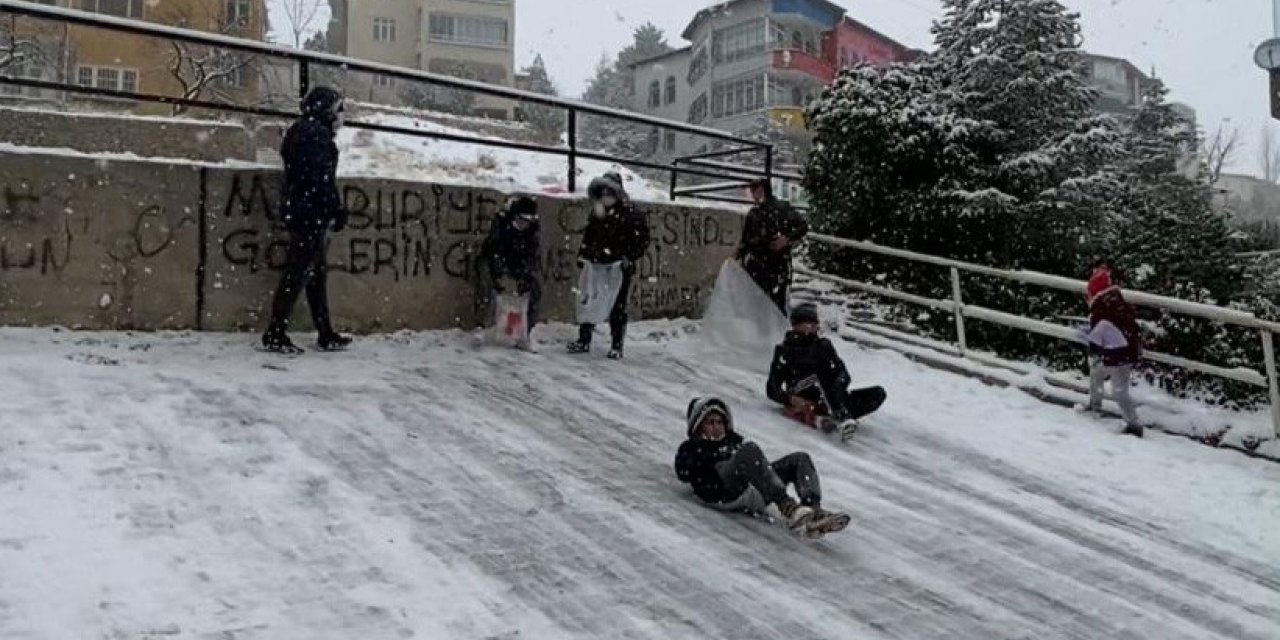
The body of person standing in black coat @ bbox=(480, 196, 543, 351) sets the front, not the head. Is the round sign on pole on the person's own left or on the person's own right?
on the person's own left

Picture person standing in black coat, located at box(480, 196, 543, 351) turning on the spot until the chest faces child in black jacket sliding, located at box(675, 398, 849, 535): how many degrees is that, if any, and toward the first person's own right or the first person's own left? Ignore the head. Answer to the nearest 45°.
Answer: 0° — they already face them

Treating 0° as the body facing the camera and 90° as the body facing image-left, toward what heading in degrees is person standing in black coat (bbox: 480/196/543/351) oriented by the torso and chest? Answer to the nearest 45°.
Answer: approximately 0°

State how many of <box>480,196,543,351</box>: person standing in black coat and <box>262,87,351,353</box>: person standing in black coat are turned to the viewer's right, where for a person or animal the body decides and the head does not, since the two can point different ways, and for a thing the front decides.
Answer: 1

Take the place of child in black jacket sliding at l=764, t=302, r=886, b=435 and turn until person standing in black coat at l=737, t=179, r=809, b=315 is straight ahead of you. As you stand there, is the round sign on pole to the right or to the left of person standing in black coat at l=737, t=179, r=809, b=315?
right

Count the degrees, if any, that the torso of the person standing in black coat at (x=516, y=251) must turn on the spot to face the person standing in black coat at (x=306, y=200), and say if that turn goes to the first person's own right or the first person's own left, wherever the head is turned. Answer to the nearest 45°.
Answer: approximately 45° to the first person's own right

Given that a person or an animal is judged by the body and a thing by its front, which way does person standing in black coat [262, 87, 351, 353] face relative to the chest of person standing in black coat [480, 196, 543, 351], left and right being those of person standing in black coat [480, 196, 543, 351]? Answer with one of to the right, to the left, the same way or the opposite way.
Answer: to the left

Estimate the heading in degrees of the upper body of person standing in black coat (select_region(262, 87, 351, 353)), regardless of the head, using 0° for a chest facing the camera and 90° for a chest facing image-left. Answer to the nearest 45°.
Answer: approximately 270°
